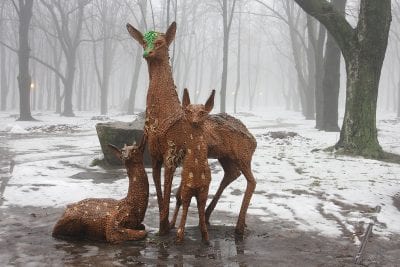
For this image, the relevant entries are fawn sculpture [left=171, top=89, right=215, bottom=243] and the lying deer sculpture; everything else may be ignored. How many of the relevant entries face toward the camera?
1

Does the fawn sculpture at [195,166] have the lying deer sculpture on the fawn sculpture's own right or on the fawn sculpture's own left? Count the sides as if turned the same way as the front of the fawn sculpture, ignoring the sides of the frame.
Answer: on the fawn sculpture's own right

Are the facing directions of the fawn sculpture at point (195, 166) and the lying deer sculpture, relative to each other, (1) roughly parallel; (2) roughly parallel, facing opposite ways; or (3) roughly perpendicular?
roughly perpendicular

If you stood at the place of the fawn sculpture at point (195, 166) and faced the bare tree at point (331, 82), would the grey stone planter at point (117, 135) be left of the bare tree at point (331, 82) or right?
left

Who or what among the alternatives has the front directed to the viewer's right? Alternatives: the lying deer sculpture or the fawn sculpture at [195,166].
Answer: the lying deer sculpture

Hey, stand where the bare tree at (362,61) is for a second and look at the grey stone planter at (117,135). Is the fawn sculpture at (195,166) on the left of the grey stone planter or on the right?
left

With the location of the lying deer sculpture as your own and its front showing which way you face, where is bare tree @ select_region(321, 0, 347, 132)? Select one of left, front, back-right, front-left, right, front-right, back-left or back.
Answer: front-left

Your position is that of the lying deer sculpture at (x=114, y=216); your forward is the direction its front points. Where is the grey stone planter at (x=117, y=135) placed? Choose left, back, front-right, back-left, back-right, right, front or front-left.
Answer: left

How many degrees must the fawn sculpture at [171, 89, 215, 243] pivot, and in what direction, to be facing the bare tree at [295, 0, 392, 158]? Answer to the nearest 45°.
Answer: approximately 135° to its left

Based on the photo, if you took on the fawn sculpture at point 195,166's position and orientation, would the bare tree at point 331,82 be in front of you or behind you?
behind

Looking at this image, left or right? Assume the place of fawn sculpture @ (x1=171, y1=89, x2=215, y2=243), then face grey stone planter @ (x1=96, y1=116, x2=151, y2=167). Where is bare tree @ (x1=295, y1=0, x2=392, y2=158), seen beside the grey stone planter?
right

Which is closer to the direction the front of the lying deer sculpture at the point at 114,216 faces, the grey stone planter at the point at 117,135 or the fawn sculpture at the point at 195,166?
the fawn sculpture

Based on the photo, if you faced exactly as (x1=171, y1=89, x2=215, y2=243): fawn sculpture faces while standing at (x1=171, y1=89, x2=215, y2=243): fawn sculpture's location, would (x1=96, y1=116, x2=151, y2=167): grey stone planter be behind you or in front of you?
behind

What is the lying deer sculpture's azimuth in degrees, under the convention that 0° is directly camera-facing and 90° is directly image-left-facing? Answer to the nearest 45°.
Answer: approximately 270°
